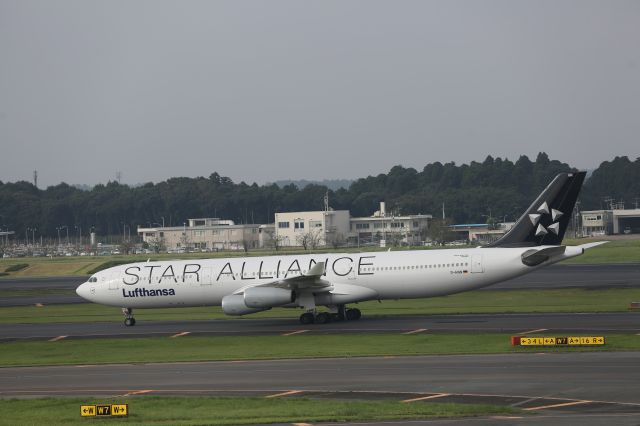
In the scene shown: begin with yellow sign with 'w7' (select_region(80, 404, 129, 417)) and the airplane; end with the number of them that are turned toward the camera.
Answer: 1

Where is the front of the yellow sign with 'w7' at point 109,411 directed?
toward the camera

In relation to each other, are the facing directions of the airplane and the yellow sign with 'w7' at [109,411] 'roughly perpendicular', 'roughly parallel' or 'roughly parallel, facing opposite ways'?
roughly perpendicular

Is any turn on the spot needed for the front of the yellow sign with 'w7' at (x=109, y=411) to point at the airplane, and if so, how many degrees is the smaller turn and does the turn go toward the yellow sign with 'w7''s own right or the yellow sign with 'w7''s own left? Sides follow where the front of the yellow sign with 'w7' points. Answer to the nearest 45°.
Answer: approximately 135° to the yellow sign with 'w7''s own left

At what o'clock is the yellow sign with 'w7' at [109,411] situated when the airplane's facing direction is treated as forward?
The yellow sign with 'w7' is roughly at 10 o'clock from the airplane.

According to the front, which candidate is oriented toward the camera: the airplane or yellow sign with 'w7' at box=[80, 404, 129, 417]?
the yellow sign with 'w7'

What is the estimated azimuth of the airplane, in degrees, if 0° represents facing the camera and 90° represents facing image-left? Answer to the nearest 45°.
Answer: approximately 90°
